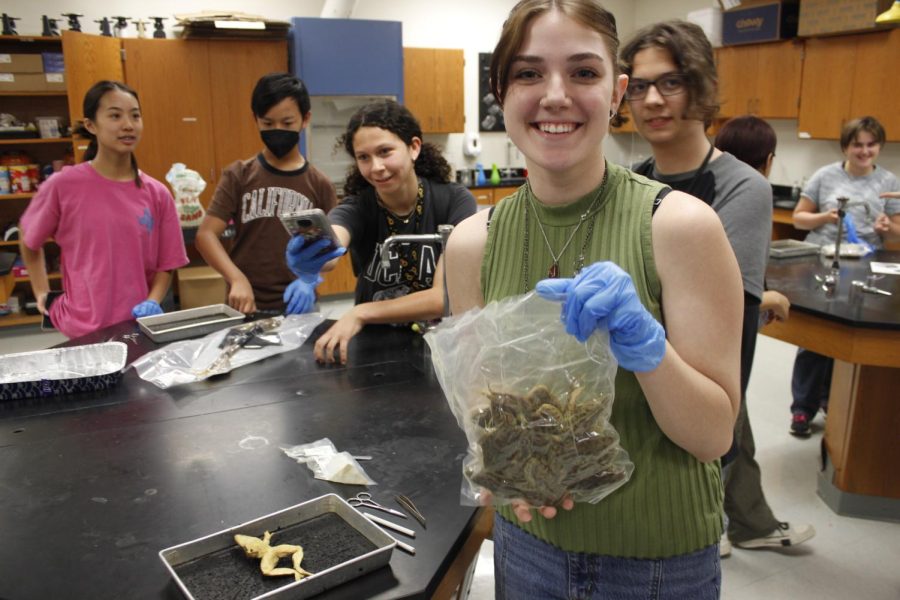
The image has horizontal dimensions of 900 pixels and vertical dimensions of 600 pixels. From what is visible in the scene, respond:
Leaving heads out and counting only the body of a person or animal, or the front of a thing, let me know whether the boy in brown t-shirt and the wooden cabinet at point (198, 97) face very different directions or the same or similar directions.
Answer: same or similar directions

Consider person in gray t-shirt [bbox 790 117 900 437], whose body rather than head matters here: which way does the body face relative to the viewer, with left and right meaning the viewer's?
facing the viewer

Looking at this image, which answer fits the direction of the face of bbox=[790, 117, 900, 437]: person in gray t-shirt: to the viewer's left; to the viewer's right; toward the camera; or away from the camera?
toward the camera

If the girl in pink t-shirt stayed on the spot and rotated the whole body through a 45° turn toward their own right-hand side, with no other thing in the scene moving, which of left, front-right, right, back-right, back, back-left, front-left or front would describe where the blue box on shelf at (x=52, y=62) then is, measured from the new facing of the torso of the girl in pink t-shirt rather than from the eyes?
back

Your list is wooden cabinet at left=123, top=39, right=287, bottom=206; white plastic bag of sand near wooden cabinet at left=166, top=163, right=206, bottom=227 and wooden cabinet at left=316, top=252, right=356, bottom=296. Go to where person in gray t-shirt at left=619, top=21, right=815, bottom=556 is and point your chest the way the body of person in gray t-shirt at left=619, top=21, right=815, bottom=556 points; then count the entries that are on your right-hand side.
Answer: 3

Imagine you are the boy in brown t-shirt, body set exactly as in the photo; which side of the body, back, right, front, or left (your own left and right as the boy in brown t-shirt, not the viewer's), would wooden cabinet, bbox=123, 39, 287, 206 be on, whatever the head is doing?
back

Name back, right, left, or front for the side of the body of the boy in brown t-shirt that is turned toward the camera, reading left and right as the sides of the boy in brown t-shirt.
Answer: front

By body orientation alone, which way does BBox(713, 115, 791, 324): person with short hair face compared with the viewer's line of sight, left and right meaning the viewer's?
facing away from the viewer and to the right of the viewer

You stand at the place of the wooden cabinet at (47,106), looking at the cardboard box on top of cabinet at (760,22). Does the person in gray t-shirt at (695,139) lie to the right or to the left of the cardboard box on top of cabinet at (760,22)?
right

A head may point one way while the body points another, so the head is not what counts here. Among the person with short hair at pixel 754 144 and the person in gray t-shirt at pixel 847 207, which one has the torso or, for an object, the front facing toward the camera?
the person in gray t-shirt

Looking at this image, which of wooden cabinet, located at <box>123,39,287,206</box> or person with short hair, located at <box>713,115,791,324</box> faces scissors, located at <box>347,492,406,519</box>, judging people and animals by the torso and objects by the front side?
the wooden cabinet

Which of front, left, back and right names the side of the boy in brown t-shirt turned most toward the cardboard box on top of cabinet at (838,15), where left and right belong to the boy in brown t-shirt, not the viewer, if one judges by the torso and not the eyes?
left

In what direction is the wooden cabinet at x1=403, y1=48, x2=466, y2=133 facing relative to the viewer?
toward the camera

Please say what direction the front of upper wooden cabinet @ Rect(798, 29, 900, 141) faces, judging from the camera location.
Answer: facing the viewer and to the left of the viewer

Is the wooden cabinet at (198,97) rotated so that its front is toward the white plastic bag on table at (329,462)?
yes

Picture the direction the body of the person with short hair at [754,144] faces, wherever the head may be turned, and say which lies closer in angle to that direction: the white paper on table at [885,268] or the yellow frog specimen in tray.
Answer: the white paper on table

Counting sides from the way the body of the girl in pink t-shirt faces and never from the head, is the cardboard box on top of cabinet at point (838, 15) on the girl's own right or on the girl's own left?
on the girl's own left
